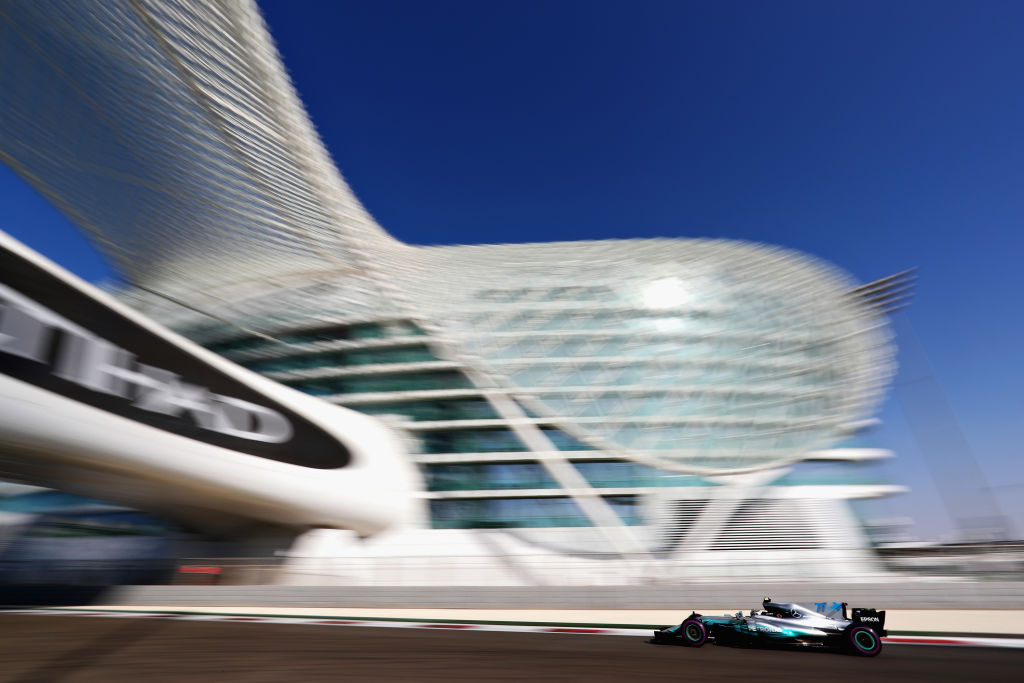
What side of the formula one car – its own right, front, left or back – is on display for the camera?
left

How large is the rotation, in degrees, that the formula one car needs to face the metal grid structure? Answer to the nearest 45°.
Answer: approximately 45° to its right
